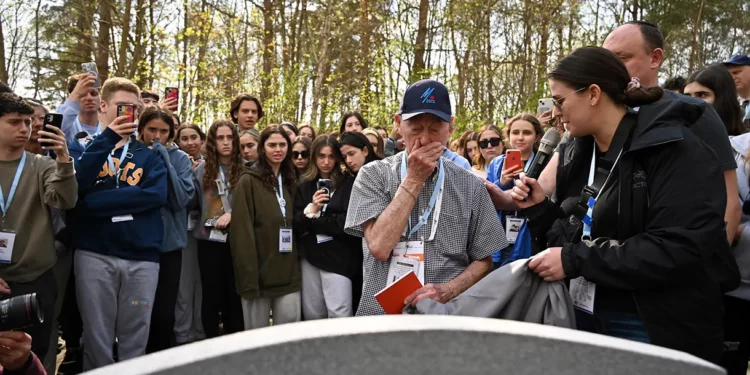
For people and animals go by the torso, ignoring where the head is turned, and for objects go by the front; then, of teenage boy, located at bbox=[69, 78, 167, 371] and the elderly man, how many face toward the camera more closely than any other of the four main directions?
2

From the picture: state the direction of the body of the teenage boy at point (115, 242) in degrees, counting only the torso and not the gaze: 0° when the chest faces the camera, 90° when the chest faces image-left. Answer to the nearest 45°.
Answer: approximately 0°

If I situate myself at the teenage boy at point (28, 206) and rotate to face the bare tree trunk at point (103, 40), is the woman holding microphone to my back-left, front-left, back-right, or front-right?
back-right

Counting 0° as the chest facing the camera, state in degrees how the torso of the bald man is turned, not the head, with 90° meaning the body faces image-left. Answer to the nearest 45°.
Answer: approximately 45°

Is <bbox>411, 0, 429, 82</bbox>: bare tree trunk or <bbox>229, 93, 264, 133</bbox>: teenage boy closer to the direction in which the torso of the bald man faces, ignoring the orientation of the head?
the teenage boy

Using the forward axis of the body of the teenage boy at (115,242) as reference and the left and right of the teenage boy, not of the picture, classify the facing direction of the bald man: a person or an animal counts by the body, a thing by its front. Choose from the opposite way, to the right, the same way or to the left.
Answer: to the right

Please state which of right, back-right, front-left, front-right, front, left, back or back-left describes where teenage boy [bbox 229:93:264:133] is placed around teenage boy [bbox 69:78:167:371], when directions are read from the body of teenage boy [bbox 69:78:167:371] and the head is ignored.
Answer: back-left

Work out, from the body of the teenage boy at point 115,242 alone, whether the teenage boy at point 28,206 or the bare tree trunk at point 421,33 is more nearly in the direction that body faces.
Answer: the teenage boy

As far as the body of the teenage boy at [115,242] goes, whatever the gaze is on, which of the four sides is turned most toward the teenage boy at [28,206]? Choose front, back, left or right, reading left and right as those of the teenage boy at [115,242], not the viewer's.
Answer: right
